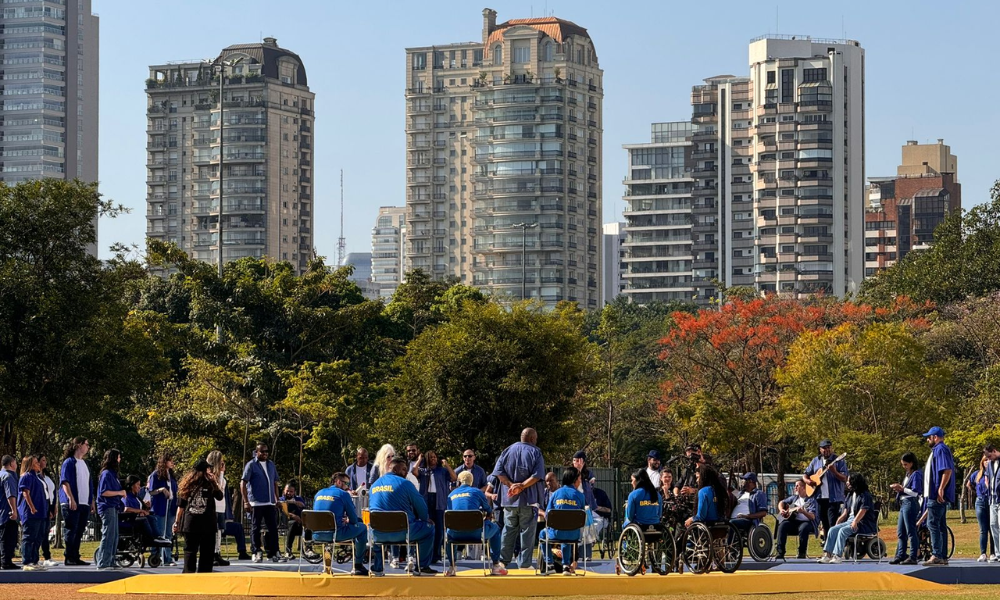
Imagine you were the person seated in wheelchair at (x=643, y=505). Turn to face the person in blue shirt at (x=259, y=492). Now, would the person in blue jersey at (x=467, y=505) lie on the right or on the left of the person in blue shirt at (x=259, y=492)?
left

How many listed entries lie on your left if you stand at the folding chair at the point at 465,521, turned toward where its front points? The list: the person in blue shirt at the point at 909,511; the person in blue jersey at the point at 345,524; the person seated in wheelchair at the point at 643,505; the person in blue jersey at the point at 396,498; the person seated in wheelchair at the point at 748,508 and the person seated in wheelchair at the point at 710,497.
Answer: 2

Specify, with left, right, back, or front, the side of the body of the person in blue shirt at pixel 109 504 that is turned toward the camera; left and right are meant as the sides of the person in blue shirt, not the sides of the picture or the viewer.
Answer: right

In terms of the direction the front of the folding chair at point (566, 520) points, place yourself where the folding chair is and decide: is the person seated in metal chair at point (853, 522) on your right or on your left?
on your right

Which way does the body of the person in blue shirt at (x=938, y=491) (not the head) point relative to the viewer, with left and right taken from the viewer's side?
facing to the left of the viewer

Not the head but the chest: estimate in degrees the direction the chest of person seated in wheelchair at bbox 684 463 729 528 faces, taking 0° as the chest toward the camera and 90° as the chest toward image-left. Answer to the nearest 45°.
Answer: approximately 135°

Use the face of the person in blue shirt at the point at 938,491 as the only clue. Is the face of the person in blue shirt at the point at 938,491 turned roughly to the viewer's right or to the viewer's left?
to the viewer's left

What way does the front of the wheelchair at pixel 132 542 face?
to the viewer's right

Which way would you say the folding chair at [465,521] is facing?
away from the camera

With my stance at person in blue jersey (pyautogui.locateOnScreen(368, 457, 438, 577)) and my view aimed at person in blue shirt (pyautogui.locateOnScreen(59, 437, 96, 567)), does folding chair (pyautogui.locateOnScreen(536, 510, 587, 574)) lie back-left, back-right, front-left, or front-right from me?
back-right

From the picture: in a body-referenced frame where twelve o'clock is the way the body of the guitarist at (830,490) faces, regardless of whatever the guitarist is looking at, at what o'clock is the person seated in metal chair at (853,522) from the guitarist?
The person seated in metal chair is roughly at 10 o'clock from the guitarist.

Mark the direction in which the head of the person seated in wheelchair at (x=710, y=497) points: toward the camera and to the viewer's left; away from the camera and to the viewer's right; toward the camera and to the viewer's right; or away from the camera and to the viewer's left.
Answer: away from the camera and to the viewer's left

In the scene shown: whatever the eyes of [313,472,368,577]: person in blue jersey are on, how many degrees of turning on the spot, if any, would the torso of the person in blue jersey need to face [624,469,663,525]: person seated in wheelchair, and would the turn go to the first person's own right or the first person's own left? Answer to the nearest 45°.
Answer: approximately 45° to the first person's own right

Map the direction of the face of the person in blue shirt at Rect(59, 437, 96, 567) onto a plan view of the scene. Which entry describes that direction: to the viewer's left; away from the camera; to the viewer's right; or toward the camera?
to the viewer's right

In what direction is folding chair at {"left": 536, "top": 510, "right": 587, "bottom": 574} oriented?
away from the camera

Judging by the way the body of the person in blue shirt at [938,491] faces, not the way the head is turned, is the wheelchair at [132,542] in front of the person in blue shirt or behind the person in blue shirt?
in front

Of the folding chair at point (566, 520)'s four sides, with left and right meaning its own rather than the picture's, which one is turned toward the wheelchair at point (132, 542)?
left

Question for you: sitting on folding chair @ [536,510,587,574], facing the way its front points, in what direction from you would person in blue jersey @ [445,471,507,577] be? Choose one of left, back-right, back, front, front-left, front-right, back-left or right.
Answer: left

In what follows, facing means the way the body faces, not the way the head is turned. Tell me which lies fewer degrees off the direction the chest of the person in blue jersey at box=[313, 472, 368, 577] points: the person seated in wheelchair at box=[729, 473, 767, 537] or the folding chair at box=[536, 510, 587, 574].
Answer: the person seated in wheelchair

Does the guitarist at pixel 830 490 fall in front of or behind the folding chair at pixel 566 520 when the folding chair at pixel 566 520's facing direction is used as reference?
in front

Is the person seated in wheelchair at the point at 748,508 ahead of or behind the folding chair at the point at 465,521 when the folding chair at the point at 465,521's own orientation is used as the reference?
ahead
